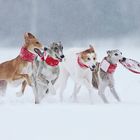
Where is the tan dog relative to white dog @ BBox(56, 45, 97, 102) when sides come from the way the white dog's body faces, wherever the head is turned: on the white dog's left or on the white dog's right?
on the white dog's right

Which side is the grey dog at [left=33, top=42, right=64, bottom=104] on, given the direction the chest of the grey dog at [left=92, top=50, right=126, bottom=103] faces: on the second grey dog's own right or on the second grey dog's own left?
on the second grey dog's own right

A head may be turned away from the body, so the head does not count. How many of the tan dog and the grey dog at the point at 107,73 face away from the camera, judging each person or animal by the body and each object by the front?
0
